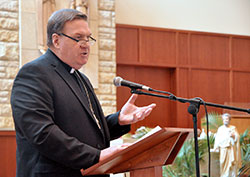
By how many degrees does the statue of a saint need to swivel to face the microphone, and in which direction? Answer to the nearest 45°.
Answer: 0° — it already faces it

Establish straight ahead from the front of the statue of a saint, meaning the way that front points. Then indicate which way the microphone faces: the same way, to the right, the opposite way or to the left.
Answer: to the right

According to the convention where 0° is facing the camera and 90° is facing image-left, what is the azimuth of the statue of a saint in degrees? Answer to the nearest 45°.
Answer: approximately 0°

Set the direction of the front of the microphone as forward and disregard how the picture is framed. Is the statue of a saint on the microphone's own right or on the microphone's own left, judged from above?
on the microphone's own right

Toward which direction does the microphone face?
to the viewer's left

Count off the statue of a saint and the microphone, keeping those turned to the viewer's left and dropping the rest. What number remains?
1
